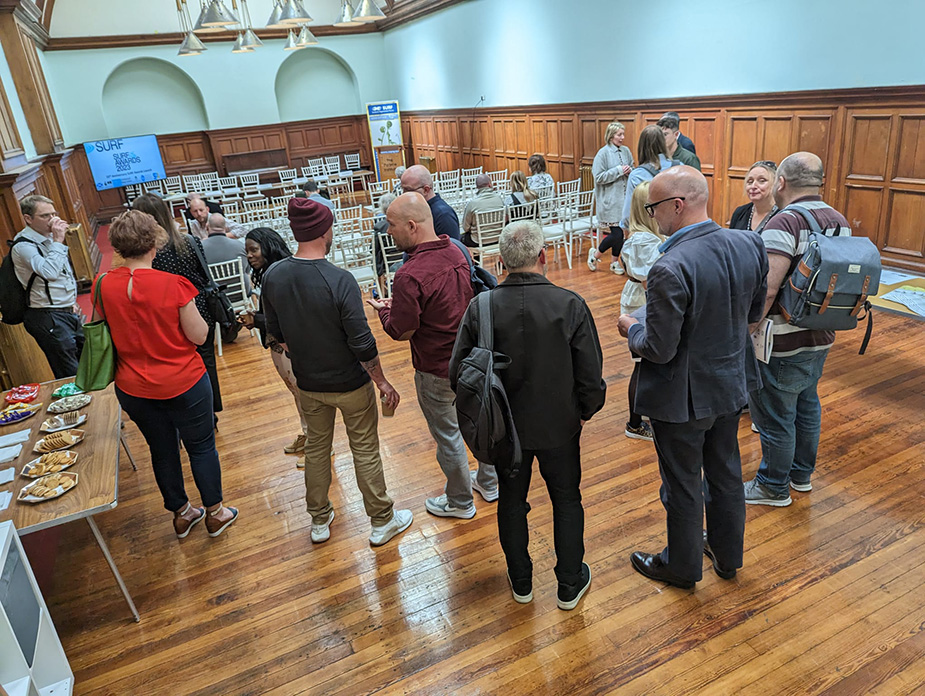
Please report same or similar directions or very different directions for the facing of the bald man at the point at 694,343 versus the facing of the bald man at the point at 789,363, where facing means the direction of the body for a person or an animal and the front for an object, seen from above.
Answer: same or similar directions

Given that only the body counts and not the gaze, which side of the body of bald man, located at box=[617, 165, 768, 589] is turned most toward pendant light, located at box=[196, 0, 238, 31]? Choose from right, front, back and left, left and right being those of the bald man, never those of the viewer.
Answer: front

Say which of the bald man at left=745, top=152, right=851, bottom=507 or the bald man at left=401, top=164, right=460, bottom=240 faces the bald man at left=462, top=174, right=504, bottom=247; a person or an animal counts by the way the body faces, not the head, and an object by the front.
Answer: the bald man at left=745, top=152, right=851, bottom=507

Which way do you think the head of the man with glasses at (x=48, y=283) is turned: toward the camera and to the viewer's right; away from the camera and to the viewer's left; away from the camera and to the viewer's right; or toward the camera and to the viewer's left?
toward the camera and to the viewer's right

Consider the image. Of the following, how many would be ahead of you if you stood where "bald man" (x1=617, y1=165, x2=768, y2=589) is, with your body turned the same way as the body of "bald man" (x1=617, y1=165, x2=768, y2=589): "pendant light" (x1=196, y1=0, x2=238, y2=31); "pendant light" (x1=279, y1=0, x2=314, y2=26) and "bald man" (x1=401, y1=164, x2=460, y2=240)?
3

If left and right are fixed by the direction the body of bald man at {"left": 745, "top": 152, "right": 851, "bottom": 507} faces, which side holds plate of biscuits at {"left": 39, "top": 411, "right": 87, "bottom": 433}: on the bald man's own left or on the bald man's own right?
on the bald man's own left

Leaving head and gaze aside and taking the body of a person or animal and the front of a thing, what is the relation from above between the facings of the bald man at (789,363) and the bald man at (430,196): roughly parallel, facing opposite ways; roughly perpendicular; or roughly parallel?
roughly perpendicular

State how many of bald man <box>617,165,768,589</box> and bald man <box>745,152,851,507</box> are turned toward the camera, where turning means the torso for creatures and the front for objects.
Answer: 0

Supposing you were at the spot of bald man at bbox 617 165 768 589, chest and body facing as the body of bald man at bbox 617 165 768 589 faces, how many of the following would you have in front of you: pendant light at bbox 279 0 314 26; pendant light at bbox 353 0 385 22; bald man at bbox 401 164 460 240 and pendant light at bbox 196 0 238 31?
4

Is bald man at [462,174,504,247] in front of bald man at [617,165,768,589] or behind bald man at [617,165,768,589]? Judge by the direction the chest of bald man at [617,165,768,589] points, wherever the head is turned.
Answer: in front

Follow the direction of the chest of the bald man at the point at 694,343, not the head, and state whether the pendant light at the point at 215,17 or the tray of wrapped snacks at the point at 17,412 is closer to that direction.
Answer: the pendant light

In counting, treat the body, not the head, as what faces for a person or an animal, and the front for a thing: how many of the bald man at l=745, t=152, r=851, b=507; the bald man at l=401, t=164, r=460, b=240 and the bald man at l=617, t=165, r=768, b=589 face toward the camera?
0

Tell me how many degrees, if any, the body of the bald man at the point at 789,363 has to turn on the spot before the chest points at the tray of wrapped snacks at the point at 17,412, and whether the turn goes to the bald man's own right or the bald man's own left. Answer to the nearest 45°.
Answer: approximately 90° to the bald man's own left

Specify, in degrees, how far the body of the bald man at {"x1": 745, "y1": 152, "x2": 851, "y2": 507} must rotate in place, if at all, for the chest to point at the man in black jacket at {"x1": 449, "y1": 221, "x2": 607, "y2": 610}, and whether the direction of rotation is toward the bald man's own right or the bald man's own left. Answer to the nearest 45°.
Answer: approximately 90° to the bald man's own left
